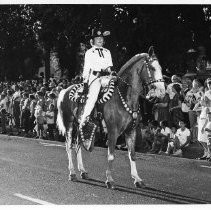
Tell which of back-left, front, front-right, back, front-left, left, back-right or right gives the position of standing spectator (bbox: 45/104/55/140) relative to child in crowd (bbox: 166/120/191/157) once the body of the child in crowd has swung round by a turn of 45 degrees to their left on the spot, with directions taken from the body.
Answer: back-right

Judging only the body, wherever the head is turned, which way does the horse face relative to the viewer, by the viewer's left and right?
facing the viewer and to the right of the viewer

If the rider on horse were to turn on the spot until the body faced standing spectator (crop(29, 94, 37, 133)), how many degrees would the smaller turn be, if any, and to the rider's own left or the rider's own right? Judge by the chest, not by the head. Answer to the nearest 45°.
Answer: approximately 135° to the rider's own left

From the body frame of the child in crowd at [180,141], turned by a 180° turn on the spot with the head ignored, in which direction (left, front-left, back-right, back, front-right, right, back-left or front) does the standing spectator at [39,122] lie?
left

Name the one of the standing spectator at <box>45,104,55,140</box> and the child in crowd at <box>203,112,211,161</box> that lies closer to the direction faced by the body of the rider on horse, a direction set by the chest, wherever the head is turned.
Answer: the child in crowd

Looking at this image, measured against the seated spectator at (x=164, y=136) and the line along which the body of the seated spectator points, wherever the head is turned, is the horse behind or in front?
in front

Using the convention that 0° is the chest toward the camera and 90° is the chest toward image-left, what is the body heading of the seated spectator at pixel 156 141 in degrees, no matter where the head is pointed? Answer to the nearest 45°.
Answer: approximately 45°

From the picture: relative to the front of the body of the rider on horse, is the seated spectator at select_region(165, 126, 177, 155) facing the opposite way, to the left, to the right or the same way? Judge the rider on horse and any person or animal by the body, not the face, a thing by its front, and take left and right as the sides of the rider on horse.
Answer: to the right

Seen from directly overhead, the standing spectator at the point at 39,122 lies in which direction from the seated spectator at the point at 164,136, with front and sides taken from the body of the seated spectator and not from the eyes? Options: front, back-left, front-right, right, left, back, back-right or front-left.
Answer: right

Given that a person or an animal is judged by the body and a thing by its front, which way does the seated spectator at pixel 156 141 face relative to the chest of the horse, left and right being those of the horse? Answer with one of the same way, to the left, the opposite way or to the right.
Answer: to the right

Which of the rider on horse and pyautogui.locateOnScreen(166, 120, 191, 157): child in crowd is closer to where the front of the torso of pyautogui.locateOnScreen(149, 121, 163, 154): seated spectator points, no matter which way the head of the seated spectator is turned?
the rider on horse

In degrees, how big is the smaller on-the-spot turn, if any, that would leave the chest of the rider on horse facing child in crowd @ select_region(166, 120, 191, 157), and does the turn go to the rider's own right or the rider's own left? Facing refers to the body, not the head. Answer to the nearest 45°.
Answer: approximately 90° to the rider's own left

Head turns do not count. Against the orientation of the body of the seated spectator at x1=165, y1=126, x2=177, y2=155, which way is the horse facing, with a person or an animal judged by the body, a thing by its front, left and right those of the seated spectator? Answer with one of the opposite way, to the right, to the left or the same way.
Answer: to the left

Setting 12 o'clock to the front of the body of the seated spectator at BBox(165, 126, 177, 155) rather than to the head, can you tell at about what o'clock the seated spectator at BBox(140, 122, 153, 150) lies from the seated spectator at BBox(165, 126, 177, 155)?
the seated spectator at BBox(140, 122, 153, 150) is roughly at 3 o'clock from the seated spectator at BBox(165, 126, 177, 155).

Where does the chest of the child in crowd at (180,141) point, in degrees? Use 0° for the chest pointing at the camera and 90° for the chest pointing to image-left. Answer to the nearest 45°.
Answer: approximately 45°

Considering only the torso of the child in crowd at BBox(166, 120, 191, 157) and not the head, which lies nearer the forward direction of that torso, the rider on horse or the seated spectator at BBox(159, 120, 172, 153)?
the rider on horse

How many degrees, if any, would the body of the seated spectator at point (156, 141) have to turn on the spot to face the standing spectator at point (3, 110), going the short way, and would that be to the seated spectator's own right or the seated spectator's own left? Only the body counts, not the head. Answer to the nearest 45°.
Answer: approximately 90° to the seated spectator's own right
